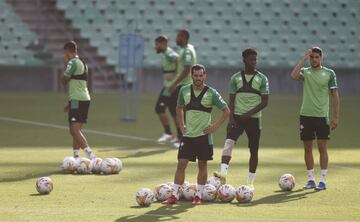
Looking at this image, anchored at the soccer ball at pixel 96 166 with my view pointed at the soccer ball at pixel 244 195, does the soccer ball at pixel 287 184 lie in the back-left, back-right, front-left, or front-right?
front-left

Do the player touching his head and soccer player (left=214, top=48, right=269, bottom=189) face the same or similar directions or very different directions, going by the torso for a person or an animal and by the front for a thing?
same or similar directions

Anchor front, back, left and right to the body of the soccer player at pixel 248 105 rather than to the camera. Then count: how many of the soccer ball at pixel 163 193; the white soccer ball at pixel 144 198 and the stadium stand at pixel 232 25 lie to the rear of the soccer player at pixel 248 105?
1

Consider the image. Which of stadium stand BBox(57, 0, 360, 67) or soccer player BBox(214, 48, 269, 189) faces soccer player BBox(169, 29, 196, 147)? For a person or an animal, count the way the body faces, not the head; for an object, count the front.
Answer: the stadium stand

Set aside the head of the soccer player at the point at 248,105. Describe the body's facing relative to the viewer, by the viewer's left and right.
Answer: facing the viewer

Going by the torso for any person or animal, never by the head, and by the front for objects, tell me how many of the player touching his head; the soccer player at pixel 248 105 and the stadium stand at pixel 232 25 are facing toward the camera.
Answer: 3
